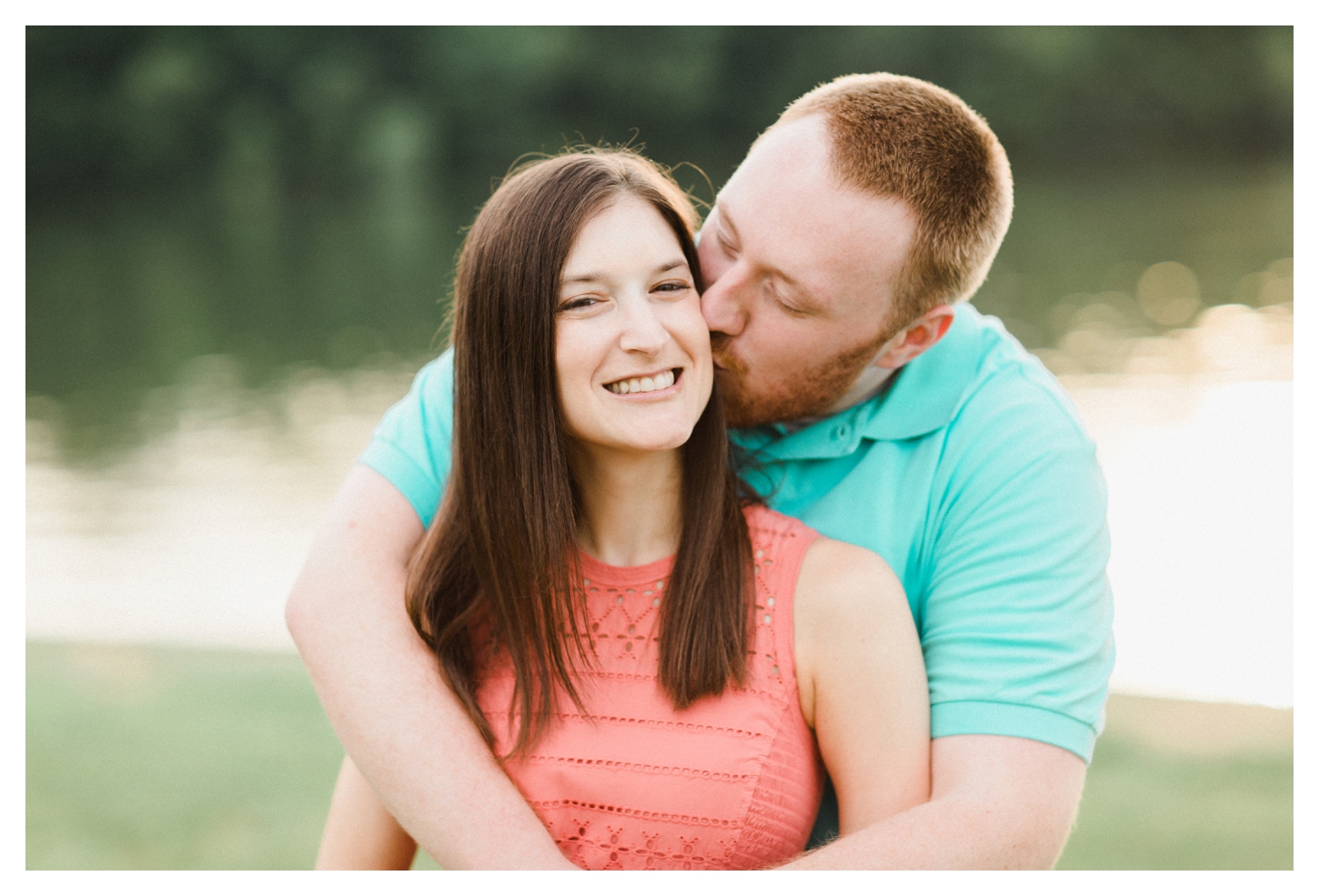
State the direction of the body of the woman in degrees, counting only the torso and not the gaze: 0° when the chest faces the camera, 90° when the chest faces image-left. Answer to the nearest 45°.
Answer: approximately 0°
